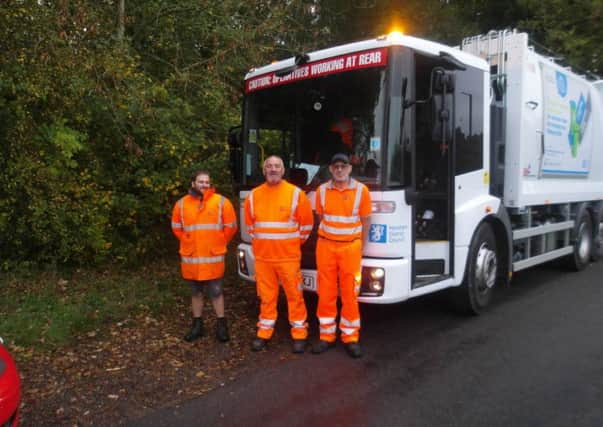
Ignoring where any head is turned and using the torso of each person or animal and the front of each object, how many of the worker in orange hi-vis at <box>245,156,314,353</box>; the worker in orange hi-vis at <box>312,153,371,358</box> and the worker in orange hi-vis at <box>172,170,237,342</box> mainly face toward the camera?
3

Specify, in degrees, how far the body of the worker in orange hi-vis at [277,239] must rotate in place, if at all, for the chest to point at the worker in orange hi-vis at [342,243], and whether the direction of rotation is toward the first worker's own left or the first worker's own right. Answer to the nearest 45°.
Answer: approximately 90° to the first worker's own left

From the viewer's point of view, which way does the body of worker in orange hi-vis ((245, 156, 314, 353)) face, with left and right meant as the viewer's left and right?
facing the viewer

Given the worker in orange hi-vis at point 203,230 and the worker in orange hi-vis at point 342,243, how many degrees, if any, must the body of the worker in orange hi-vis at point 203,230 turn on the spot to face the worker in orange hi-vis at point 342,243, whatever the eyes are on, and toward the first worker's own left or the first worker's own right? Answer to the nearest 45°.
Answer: approximately 45° to the first worker's own left

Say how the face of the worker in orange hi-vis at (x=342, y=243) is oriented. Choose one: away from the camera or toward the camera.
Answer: toward the camera

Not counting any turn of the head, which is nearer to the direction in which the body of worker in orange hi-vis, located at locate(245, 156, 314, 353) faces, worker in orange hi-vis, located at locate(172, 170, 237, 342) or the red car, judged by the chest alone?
the red car

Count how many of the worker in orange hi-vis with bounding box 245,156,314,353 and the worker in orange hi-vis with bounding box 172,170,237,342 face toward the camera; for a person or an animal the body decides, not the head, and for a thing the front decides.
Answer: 2

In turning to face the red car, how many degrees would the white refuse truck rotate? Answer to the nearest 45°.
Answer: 0° — it already faces it

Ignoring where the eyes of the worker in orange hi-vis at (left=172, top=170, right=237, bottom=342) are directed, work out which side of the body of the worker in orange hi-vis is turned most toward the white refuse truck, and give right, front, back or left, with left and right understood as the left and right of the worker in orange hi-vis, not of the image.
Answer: left

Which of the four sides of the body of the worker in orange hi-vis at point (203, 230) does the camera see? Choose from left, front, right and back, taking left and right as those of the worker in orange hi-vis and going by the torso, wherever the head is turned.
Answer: front

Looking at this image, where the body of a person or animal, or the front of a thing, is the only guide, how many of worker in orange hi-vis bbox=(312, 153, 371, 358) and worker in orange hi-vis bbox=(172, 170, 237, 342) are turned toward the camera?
2

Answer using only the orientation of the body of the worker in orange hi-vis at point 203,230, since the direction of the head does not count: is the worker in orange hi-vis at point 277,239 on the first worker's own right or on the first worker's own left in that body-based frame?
on the first worker's own left

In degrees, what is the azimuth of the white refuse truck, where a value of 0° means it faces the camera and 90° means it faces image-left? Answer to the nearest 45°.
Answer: approximately 45°

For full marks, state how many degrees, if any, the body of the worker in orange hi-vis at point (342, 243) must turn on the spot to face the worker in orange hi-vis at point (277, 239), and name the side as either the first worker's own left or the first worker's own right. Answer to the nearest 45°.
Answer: approximately 90° to the first worker's own right

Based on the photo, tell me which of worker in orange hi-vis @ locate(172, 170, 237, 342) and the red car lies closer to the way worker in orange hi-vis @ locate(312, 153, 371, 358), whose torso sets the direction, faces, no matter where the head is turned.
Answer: the red car

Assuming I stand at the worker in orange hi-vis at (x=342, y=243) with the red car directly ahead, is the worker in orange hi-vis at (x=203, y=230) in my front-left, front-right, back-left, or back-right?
front-right

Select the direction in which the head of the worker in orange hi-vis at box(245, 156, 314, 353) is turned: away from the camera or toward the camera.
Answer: toward the camera

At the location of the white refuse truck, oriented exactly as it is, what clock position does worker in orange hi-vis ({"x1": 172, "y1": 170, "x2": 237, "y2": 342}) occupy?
The worker in orange hi-vis is roughly at 1 o'clock from the white refuse truck.

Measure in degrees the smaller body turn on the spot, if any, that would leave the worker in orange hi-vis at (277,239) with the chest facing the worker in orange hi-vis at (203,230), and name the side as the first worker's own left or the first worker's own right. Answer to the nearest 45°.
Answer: approximately 90° to the first worker's own right
